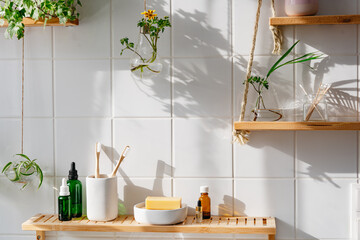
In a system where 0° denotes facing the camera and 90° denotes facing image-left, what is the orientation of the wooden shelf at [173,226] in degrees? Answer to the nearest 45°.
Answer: approximately 0°
